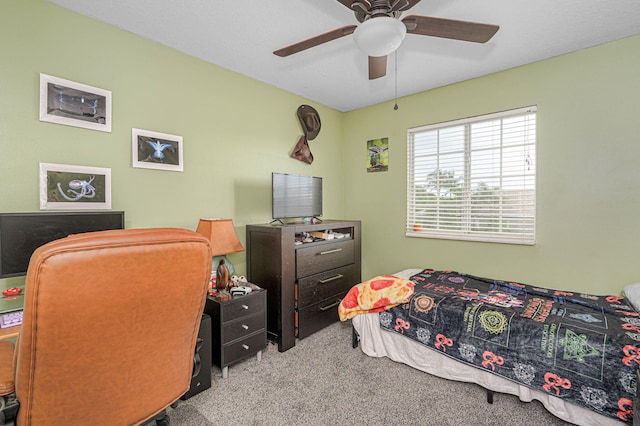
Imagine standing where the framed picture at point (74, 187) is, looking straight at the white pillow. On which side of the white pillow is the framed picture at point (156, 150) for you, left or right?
left

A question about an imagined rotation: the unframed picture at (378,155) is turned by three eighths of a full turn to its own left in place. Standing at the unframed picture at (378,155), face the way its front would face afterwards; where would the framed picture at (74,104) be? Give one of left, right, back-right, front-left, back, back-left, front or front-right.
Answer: back-right

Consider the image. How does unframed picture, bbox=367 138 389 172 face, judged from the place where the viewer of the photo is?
facing the viewer and to the left of the viewer

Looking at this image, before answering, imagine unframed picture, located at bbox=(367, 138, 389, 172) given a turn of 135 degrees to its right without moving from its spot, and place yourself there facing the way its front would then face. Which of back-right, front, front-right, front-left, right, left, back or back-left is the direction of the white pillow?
back-right

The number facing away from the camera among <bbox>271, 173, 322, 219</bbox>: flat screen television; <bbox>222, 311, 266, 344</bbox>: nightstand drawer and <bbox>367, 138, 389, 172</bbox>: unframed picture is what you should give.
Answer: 0

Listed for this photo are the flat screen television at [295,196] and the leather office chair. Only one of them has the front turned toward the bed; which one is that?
the flat screen television

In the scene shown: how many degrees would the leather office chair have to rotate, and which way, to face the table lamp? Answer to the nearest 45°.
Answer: approximately 90° to its right

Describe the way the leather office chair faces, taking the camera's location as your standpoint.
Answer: facing away from the viewer and to the left of the viewer

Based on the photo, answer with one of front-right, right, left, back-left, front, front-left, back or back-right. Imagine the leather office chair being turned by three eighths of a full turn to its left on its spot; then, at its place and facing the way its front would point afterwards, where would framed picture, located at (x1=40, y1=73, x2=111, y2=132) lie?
back

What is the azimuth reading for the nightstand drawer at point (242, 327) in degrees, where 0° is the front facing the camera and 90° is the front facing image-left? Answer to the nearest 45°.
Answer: approximately 315°

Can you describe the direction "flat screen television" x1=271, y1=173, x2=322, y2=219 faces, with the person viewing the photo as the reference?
facing the viewer and to the right of the viewer

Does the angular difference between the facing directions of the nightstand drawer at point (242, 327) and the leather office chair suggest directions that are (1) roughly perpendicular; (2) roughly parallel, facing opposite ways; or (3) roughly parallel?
roughly parallel, facing opposite ways

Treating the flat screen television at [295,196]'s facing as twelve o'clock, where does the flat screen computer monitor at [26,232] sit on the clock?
the flat screen computer monitor at [26,232] is roughly at 3 o'clock from the flat screen television at [295,196].
